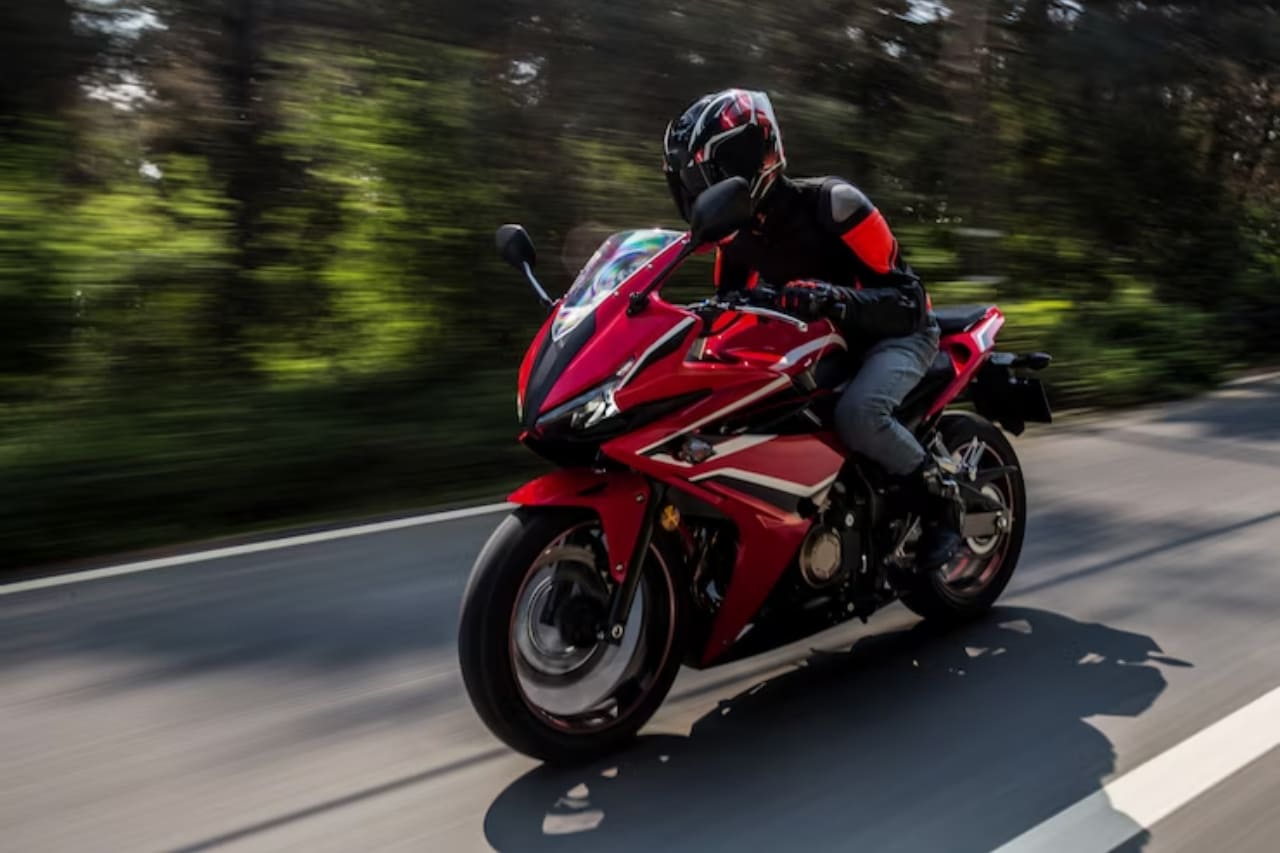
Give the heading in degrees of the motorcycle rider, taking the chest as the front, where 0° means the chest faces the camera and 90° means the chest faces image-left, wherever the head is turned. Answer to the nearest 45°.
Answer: approximately 45°

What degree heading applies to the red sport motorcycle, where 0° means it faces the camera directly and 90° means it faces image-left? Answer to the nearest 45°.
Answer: approximately 45°
